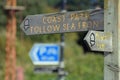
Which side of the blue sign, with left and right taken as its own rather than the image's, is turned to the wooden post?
front

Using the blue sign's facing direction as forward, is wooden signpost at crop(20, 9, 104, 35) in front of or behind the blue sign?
in front

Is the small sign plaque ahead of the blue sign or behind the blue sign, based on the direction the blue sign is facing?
ahead

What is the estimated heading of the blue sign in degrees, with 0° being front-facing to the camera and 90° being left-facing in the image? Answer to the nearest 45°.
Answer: approximately 0°
